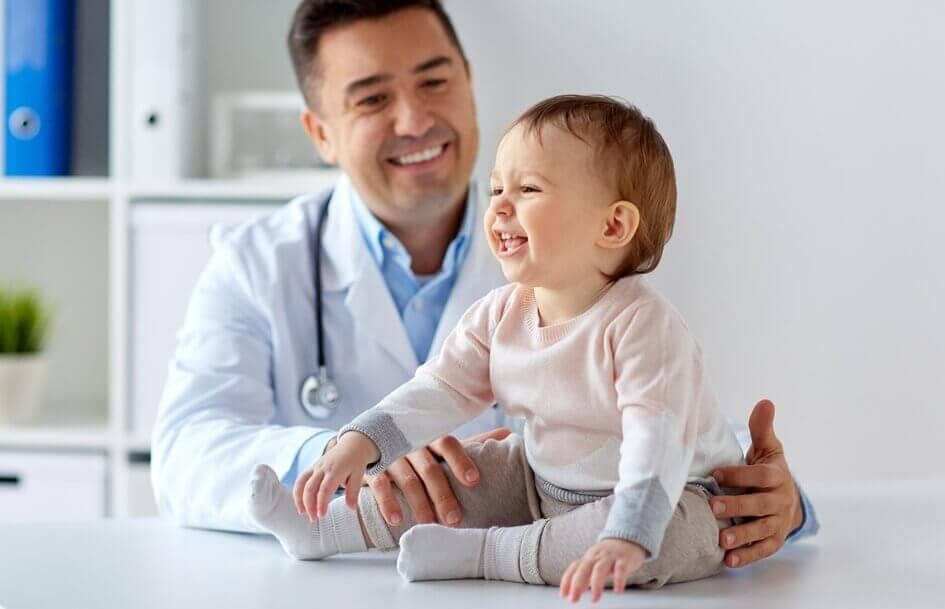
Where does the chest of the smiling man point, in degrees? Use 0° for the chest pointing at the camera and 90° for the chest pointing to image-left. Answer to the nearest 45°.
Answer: approximately 315°

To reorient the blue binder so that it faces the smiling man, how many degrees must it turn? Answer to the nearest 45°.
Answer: approximately 45° to its left

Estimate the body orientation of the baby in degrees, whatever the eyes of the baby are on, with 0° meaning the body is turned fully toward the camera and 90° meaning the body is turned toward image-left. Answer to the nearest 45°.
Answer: approximately 45°

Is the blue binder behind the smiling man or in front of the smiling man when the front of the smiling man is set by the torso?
behind

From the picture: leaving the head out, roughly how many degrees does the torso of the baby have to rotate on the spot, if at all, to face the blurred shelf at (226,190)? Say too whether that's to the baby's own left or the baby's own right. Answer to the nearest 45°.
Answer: approximately 135° to the baby's own right

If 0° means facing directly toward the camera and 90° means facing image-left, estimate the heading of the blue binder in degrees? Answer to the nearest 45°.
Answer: approximately 0°

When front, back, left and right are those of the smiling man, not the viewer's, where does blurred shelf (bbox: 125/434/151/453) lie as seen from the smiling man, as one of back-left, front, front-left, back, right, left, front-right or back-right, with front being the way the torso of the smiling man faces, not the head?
back
